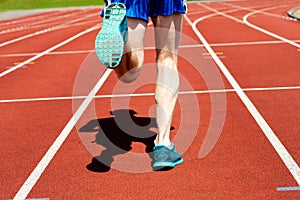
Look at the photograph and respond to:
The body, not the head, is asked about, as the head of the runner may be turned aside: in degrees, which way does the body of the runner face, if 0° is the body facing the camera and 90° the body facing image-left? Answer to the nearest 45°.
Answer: approximately 180°
